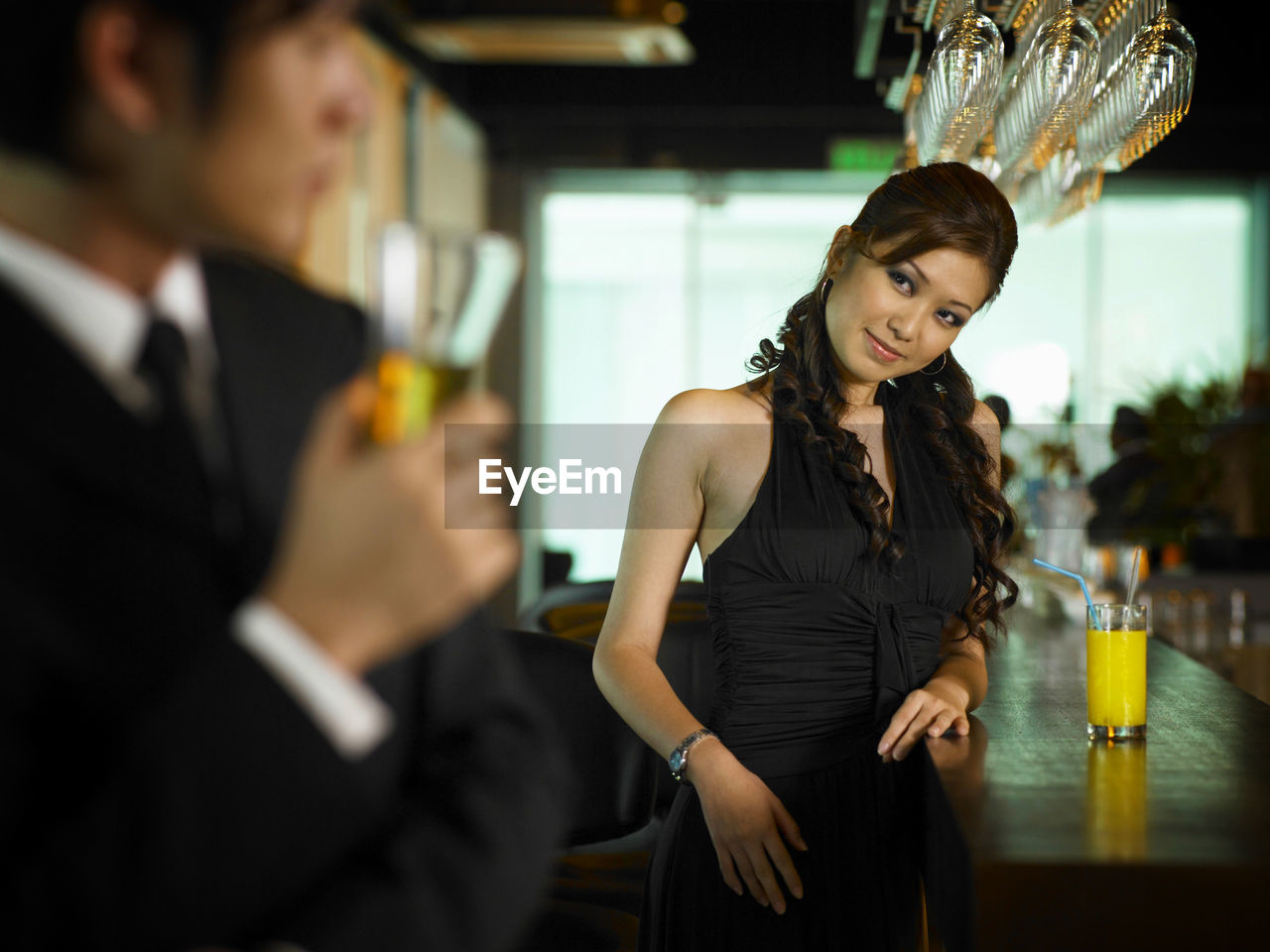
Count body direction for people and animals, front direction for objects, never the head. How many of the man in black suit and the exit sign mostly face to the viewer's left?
0

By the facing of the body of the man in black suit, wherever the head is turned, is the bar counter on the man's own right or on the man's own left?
on the man's own left

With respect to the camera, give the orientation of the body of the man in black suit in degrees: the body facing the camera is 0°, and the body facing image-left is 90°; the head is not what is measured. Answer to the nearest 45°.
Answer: approximately 315°

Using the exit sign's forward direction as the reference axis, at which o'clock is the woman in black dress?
The woman in black dress is roughly at 12 o'clock from the exit sign.

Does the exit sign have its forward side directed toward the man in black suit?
yes

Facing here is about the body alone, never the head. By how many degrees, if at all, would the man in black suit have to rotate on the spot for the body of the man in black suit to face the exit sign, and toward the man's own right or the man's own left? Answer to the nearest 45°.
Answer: approximately 90° to the man's own left

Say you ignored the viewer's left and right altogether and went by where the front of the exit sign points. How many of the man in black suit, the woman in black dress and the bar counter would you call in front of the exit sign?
3

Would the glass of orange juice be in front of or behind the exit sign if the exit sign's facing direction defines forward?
in front

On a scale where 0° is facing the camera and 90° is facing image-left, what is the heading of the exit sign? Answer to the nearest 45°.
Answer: approximately 0°

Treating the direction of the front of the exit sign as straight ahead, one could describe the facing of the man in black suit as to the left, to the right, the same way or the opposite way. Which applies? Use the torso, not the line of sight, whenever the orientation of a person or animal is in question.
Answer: to the left
